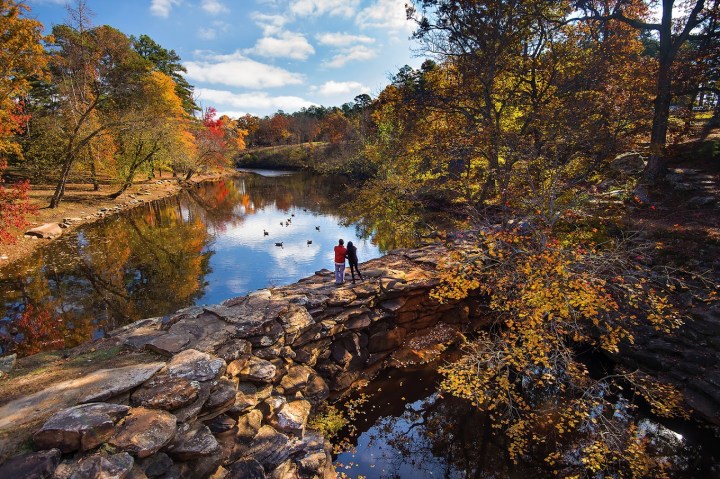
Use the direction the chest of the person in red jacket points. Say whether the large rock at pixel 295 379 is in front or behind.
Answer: behind

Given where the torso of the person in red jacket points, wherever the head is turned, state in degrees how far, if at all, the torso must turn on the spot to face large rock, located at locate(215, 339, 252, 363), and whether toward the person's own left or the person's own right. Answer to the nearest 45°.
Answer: approximately 135° to the person's own left

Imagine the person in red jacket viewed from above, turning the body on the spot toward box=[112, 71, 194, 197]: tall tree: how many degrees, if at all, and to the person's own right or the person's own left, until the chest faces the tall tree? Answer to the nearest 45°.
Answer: approximately 45° to the person's own left

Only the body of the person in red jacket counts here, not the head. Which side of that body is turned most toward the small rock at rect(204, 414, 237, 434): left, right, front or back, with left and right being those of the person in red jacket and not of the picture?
back

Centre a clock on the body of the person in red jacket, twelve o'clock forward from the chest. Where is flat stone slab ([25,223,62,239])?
The flat stone slab is roughly at 10 o'clock from the person in red jacket.

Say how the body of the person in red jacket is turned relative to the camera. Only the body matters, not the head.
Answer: away from the camera

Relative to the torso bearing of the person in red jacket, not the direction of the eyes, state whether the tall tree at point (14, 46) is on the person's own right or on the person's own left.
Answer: on the person's own left

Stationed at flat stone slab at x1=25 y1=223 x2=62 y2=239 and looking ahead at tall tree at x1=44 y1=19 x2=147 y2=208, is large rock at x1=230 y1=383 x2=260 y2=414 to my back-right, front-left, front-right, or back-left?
back-right

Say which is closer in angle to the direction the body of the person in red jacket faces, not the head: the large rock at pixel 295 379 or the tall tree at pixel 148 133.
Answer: the tall tree
